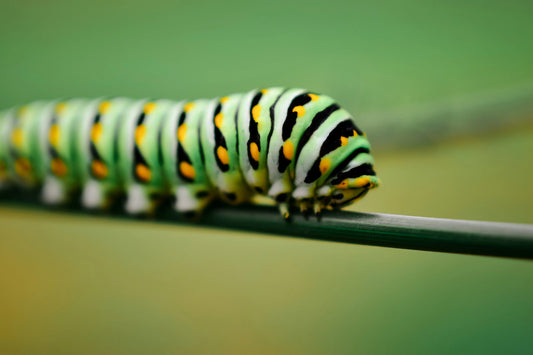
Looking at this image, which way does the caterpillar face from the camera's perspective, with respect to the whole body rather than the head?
to the viewer's right
